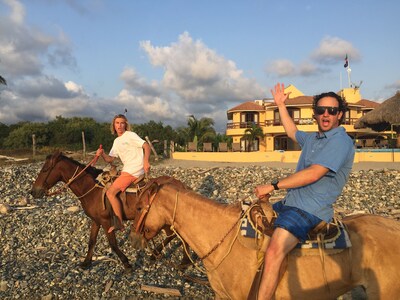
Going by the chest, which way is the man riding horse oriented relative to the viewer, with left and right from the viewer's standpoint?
facing the viewer and to the left of the viewer

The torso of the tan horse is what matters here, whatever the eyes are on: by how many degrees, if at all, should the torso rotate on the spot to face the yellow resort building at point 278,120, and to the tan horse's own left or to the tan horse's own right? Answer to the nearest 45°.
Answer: approximately 90° to the tan horse's own right

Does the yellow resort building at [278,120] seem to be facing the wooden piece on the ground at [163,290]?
yes

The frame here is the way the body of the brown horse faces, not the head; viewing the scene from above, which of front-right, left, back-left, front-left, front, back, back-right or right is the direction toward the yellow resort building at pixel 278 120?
back-right

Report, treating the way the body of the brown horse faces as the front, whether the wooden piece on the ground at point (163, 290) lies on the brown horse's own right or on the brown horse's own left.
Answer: on the brown horse's own left

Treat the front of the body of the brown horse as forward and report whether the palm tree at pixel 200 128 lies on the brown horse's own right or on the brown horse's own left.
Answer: on the brown horse's own right

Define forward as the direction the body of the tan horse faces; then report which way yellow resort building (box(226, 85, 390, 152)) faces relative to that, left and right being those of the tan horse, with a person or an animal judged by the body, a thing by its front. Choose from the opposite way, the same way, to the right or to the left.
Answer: to the left

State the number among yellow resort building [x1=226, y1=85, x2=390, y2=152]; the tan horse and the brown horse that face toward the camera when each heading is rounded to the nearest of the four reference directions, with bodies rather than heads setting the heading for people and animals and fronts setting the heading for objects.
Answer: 1

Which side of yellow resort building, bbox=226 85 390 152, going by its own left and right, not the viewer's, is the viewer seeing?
front

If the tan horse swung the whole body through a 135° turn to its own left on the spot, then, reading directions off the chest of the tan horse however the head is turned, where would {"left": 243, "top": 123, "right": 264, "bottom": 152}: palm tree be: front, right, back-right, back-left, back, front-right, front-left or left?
back-left

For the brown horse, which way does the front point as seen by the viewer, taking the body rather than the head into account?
to the viewer's left

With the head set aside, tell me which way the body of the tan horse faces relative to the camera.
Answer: to the viewer's left

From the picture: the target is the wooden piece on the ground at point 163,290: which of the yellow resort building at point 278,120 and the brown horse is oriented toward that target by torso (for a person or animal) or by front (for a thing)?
the yellow resort building

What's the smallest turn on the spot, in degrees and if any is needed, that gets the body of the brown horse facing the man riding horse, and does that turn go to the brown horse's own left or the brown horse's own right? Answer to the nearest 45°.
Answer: approximately 135° to the brown horse's own left

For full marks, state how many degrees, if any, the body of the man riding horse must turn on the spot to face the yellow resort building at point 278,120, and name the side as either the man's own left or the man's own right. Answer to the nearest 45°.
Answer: approximately 135° to the man's own right

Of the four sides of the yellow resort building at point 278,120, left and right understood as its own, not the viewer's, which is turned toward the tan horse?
front

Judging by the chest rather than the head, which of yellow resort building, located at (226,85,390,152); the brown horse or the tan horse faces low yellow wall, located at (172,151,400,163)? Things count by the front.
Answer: the yellow resort building
